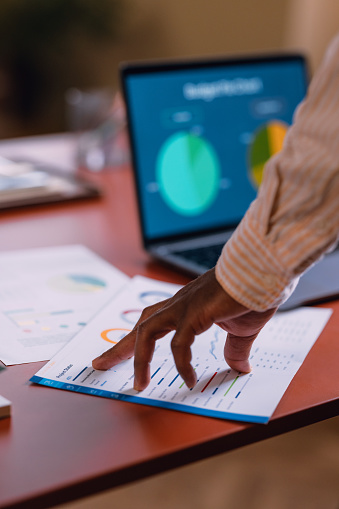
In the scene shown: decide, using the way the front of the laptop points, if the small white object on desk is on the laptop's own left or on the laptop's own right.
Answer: on the laptop's own right

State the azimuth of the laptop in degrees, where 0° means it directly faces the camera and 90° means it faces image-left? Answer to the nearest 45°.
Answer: approximately 315°
